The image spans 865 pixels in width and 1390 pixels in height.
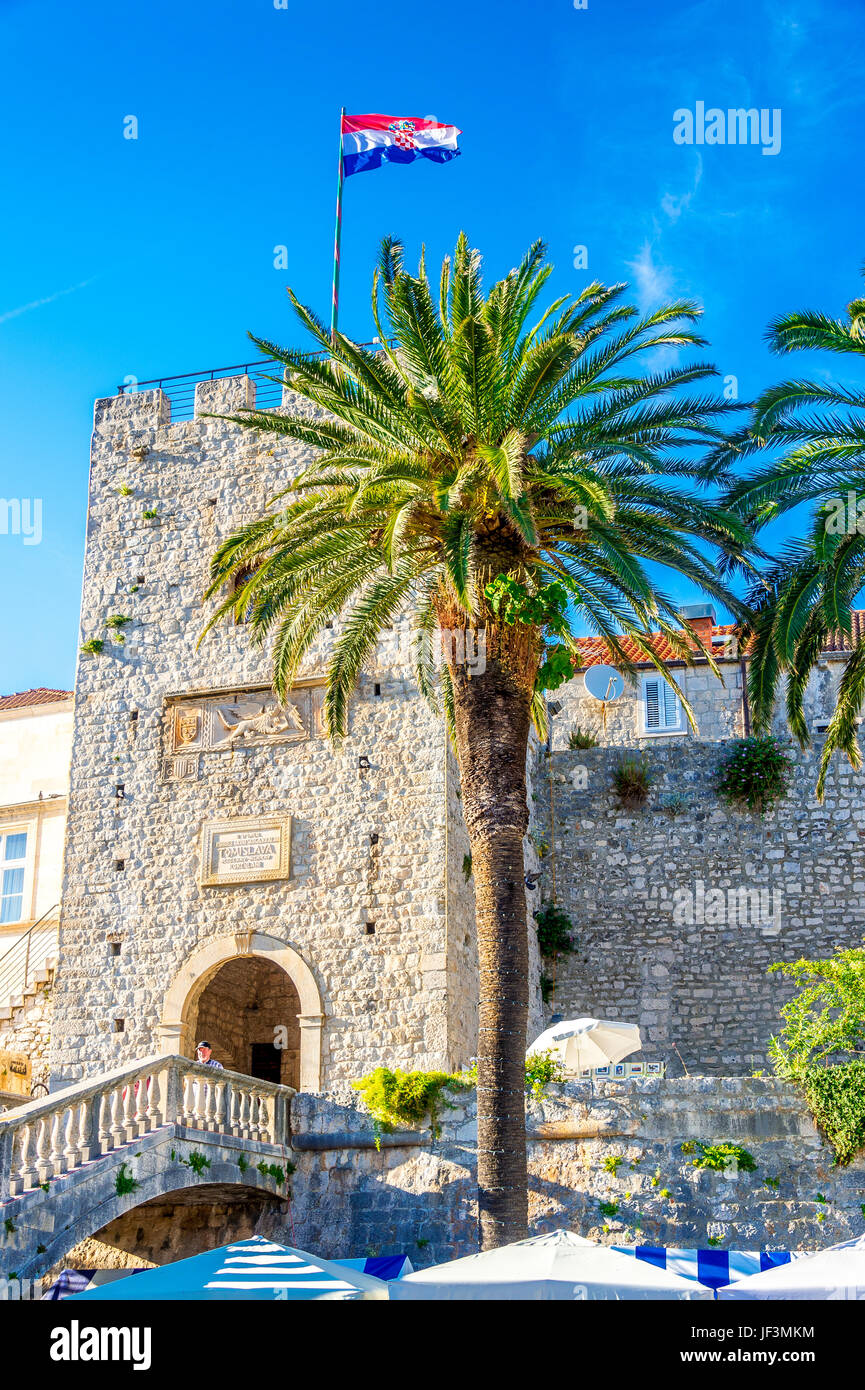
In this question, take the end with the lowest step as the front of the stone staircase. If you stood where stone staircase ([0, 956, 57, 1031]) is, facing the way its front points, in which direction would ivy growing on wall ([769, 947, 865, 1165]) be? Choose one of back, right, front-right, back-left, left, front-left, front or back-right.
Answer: back-left

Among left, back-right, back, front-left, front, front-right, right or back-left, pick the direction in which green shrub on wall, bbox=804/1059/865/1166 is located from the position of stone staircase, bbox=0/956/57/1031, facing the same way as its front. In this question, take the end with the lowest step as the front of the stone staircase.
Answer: back-left

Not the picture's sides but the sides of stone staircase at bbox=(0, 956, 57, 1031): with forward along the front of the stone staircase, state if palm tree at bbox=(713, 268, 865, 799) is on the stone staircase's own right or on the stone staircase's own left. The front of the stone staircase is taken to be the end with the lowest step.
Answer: on the stone staircase's own left

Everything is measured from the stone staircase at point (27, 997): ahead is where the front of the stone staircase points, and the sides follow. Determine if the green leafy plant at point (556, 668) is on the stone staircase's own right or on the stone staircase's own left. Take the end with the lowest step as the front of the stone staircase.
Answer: on the stone staircase's own left

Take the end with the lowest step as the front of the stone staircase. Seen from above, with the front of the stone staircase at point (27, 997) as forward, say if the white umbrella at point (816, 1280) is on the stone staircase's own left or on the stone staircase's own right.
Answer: on the stone staircase's own left
